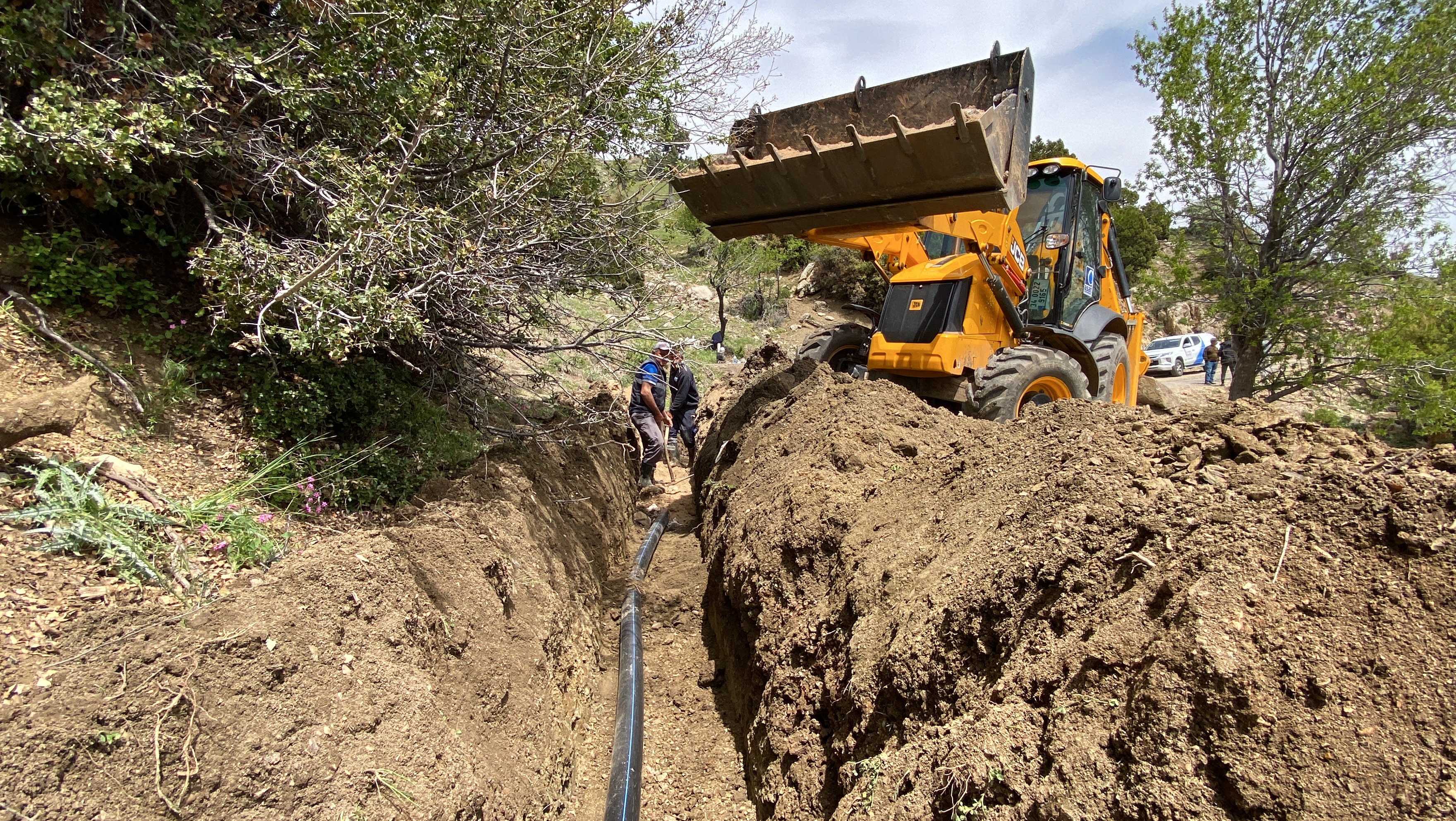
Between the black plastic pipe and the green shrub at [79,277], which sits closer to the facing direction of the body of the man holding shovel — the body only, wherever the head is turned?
the black plastic pipe

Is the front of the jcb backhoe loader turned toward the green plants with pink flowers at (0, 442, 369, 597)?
yes

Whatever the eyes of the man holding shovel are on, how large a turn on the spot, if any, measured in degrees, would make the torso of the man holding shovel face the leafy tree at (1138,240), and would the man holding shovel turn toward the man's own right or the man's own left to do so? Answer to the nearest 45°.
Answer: approximately 45° to the man's own left

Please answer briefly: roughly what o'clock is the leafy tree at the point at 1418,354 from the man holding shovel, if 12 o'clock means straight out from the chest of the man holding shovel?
The leafy tree is roughly at 12 o'clock from the man holding shovel.

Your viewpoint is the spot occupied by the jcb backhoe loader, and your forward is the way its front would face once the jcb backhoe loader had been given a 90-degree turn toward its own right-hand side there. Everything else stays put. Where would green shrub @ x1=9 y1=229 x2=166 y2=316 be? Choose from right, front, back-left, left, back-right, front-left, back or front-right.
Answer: left

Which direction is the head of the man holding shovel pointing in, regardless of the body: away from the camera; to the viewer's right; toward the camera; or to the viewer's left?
to the viewer's right

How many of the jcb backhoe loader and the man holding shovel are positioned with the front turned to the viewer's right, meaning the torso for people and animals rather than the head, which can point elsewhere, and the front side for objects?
1

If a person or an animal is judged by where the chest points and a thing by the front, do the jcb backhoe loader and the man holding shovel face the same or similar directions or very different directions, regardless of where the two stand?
very different directions

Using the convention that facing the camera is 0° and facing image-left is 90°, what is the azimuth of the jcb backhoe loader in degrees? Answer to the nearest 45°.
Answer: approximately 45°

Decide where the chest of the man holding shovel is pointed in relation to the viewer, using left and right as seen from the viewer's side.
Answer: facing to the right of the viewer

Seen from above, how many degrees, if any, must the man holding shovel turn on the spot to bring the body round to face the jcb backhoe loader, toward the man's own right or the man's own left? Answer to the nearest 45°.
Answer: approximately 45° to the man's own right

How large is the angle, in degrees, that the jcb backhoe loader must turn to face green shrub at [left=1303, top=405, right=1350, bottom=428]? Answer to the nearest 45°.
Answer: approximately 180°

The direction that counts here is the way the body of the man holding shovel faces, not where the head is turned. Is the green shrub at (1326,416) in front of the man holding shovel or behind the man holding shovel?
in front

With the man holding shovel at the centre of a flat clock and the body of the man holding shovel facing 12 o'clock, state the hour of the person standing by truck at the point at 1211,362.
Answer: The person standing by truck is roughly at 11 o'clock from the man holding shovel.

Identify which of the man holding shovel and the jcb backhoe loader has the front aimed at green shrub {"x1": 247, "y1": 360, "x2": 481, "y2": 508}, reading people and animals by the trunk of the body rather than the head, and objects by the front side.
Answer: the jcb backhoe loader
